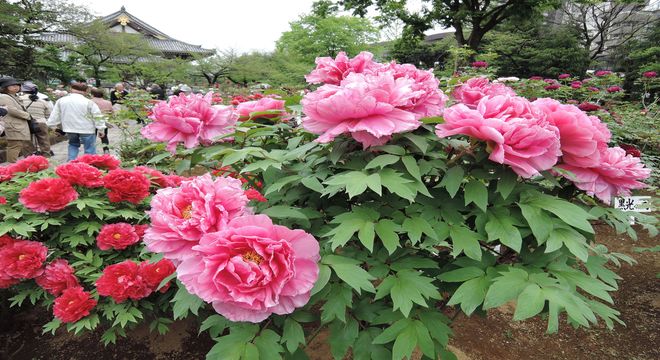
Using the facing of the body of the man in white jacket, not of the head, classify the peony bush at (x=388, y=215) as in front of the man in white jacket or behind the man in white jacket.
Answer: behind

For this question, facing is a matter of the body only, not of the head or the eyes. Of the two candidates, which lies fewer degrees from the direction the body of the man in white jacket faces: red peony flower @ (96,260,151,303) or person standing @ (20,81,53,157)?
the person standing

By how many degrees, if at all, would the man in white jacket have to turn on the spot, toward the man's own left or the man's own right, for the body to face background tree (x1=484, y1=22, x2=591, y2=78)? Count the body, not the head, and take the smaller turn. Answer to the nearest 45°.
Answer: approximately 90° to the man's own right

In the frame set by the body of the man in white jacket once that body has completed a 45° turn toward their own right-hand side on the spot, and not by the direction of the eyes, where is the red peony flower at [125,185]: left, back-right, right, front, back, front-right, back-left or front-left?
back-right

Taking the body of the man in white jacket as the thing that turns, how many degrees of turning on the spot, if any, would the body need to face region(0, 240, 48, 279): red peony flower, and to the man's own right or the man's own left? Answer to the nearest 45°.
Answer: approximately 180°

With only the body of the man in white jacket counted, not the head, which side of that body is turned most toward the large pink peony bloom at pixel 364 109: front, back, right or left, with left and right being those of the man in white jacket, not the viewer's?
back

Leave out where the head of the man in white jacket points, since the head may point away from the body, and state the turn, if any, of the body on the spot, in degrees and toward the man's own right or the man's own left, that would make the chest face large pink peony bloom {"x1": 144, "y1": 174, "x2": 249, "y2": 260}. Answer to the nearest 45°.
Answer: approximately 180°

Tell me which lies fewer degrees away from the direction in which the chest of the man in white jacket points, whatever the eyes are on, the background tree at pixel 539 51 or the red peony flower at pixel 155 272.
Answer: the background tree

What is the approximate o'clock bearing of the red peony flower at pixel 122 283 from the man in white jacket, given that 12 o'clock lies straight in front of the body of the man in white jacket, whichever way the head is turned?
The red peony flower is roughly at 6 o'clock from the man in white jacket.

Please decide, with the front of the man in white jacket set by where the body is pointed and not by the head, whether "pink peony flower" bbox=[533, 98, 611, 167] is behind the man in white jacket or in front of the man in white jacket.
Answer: behind

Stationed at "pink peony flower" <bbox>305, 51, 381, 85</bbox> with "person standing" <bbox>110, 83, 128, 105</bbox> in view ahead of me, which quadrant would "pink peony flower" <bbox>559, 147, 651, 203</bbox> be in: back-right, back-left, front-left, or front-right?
back-right

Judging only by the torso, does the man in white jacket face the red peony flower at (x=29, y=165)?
no

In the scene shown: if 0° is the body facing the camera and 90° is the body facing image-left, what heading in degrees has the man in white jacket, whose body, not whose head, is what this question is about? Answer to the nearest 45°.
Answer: approximately 180°

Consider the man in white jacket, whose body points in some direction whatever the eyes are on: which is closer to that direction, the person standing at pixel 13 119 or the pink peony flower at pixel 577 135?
the person standing

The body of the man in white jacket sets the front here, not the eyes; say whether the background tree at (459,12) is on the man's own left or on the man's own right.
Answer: on the man's own right

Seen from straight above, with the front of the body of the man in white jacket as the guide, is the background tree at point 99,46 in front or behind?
in front

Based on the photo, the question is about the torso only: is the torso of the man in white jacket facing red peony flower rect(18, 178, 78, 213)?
no

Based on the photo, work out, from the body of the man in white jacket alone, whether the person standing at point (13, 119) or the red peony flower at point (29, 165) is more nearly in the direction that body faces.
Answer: the person standing

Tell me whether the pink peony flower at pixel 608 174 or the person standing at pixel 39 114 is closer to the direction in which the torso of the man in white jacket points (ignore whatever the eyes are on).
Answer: the person standing
